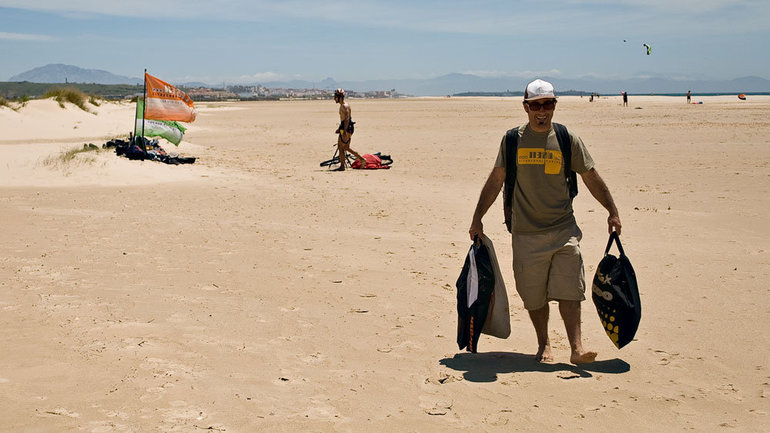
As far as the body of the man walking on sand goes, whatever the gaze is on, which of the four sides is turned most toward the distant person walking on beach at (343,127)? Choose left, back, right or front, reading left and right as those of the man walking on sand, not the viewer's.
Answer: back

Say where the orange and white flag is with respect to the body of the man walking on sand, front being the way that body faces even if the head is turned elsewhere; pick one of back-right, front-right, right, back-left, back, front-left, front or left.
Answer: back-right

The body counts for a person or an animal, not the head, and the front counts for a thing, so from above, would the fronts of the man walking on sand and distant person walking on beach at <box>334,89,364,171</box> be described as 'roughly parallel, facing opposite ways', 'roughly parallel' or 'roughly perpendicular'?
roughly perpendicular

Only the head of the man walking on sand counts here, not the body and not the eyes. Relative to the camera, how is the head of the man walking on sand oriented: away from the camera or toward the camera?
toward the camera

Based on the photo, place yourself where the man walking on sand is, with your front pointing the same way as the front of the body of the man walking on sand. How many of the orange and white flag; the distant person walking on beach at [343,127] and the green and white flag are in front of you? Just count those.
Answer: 0

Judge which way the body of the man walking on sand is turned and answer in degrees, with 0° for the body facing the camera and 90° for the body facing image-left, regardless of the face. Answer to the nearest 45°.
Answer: approximately 0°

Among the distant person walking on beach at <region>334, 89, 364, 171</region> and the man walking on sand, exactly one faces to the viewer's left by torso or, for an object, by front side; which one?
the distant person walking on beach

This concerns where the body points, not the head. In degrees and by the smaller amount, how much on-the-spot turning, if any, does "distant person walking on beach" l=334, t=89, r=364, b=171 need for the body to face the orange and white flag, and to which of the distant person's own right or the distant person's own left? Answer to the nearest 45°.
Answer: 0° — they already face it

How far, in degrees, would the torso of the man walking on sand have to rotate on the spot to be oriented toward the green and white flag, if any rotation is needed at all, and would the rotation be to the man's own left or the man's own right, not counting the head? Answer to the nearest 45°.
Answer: approximately 135° to the man's own right

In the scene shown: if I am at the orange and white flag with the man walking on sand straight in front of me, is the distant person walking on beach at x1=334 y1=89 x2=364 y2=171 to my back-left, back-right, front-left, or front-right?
front-left

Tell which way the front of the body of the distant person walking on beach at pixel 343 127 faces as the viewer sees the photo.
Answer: to the viewer's left

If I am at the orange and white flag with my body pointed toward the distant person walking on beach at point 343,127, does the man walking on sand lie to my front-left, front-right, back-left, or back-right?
front-right

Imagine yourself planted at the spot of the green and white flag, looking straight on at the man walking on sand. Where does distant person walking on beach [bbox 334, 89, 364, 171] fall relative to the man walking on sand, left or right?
left
